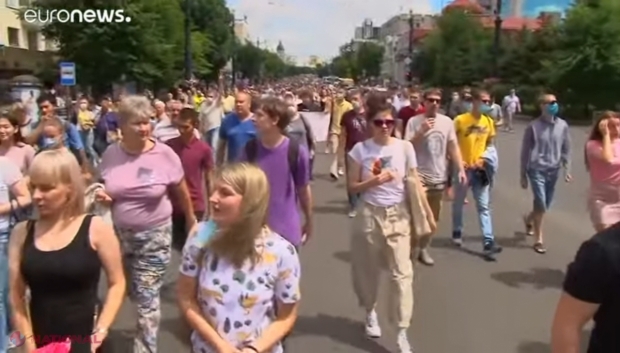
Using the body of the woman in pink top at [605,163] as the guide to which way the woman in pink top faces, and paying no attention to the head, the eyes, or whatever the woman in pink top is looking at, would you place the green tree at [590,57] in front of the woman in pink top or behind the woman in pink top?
behind

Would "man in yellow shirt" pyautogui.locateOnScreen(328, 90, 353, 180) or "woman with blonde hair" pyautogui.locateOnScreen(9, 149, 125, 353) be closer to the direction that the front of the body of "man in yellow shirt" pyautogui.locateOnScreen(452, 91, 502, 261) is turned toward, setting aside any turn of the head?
the woman with blonde hair

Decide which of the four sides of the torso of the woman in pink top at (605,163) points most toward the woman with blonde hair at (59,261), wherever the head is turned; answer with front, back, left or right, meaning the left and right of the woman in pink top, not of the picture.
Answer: right

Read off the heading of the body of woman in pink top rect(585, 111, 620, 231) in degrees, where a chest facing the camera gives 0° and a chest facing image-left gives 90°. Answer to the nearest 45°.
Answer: approximately 315°

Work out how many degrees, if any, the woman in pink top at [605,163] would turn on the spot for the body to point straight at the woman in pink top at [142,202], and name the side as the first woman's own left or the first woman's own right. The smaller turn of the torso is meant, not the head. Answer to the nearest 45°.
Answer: approximately 90° to the first woman's own right
